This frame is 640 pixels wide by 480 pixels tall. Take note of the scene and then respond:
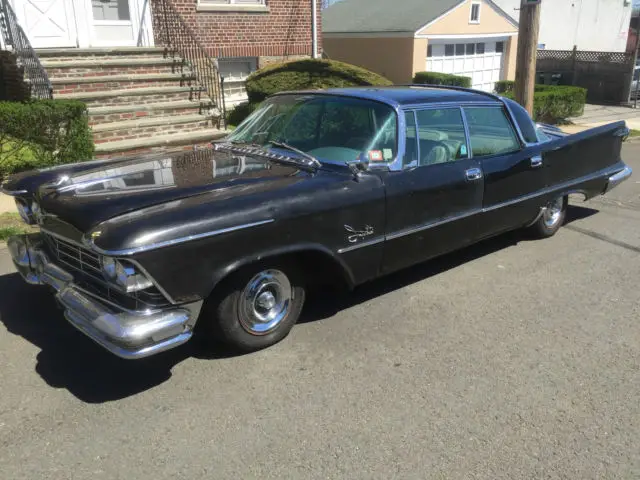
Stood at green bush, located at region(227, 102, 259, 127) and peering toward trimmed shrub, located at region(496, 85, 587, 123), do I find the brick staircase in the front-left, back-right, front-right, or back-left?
back-right

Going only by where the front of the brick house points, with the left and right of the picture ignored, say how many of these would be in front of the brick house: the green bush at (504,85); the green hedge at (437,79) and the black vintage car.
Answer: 1

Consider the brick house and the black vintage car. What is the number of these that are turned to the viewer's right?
0

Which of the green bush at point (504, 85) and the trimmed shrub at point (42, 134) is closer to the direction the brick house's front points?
the trimmed shrub

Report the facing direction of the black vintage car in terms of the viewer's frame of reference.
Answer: facing the viewer and to the left of the viewer

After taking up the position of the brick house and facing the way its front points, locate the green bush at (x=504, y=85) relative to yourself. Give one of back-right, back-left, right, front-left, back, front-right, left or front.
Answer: back-left

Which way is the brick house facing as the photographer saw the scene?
facing the viewer

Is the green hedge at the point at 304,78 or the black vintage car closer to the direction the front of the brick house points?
the black vintage car

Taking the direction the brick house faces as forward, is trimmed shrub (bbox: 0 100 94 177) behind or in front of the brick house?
in front

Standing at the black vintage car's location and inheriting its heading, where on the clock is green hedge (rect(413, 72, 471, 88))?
The green hedge is roughly at 5 o'clock from the black vintage car.

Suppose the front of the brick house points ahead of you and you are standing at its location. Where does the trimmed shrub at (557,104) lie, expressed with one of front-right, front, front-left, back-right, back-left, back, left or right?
left

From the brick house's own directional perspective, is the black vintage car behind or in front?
in front

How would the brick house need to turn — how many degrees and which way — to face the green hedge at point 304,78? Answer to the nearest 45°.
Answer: approximately 90° to its left
